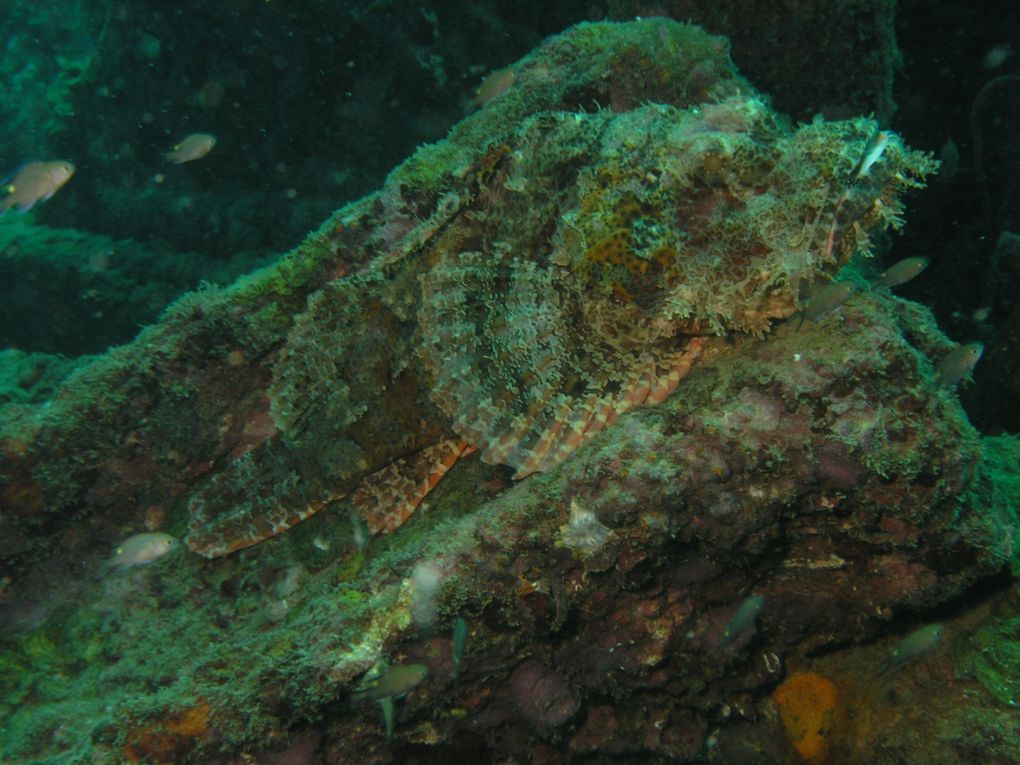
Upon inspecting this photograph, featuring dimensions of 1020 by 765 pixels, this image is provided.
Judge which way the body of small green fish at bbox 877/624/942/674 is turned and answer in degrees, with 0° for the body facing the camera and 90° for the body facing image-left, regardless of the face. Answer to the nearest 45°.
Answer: approximately 270°

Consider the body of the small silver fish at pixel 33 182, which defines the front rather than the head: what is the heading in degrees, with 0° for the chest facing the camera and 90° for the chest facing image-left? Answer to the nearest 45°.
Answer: approximately 270°

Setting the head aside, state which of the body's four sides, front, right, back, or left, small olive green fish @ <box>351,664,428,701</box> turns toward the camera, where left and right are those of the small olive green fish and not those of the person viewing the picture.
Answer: right

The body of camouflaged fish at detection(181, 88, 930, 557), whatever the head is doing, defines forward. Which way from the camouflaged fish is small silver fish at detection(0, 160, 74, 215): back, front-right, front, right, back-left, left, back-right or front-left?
back-left

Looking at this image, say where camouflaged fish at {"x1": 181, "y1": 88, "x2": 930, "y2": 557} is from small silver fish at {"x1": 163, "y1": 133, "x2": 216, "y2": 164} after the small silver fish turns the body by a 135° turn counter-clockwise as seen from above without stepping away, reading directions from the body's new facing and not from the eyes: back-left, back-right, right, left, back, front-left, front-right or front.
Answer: back-left

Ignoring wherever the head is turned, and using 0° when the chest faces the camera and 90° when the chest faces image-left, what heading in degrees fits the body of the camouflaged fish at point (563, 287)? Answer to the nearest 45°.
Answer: approximately 270°

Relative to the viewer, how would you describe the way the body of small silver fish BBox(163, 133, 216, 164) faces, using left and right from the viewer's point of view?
facing to the right of the viewer
